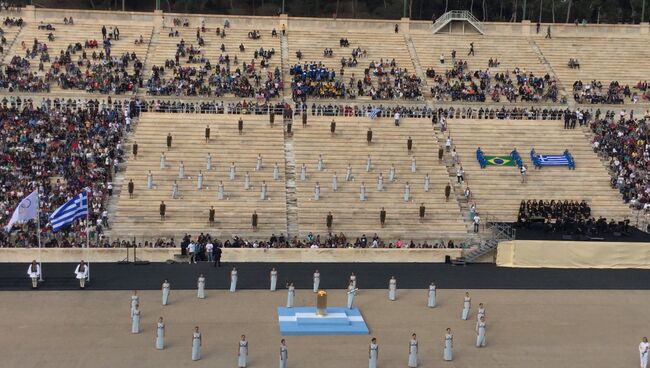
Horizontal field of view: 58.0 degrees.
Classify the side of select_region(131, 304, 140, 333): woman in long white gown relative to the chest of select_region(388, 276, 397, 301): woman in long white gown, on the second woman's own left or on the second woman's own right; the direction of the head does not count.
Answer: on the second woman's own right

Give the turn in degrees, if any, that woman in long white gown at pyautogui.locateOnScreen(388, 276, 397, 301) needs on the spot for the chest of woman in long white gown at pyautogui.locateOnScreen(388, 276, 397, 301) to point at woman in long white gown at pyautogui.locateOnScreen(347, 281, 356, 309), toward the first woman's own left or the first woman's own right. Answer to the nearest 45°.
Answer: approximately 45° to the first woman's own right

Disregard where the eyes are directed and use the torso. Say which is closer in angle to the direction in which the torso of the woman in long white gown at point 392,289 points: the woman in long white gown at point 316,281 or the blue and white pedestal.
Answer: the blue and white pedestal
